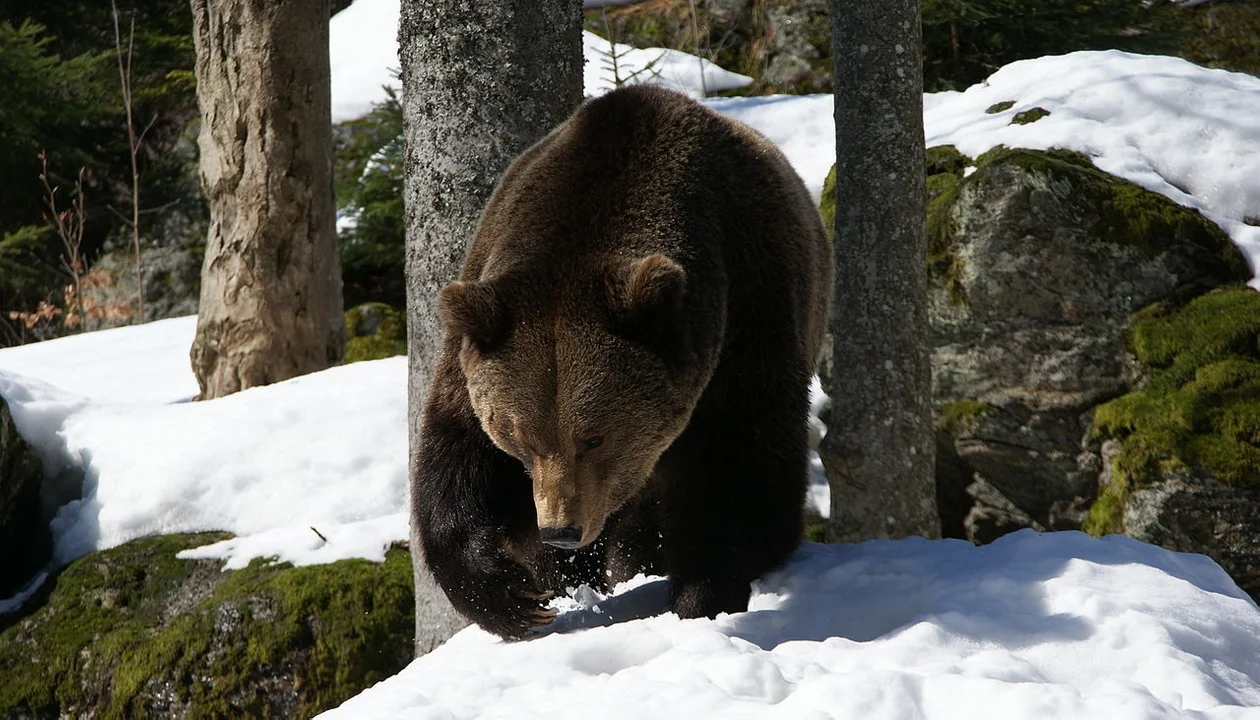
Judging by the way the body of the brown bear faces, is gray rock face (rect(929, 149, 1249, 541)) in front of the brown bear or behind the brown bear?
behind

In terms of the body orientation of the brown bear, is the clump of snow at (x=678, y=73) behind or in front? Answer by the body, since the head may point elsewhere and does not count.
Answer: behind

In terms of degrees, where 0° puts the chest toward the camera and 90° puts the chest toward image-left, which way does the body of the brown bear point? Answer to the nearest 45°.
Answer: approximately 0°

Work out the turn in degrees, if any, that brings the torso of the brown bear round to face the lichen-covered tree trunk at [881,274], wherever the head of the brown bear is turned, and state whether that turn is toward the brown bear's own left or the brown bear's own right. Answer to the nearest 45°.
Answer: approximately 135° to the brown bear's own left

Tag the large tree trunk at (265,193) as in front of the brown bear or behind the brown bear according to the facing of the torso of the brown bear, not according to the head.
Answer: behind

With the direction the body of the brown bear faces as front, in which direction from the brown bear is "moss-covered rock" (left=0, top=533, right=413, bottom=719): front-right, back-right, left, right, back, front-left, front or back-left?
front-right

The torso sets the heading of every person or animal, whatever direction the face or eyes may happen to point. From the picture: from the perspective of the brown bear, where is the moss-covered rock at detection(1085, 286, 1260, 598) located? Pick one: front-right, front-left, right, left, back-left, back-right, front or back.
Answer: back-left
